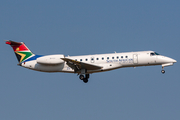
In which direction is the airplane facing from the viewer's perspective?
to the viewer's right
